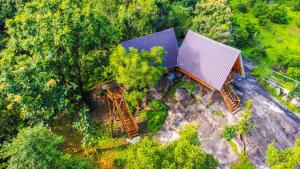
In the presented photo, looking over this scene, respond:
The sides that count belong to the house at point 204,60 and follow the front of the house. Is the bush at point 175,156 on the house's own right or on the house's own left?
on the house's own right

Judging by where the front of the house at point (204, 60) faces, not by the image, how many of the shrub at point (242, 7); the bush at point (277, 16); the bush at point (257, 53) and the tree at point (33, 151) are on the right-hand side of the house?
1

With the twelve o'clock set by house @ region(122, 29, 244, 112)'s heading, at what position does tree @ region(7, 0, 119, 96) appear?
The tree is roughly at 4 o'clock from the house.

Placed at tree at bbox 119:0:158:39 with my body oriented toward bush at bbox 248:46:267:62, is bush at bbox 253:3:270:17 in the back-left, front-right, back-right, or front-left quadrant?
front-left

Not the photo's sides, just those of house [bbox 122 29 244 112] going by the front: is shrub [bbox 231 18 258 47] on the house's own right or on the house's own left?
on the house's own left

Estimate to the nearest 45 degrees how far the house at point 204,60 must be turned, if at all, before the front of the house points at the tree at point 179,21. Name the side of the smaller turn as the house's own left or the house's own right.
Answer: approximately 135° to the house's own left

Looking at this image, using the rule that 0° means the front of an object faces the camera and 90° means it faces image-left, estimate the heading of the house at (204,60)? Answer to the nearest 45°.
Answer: approximately 315°

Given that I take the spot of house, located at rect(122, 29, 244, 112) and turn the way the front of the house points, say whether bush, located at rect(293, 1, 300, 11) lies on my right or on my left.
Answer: on my left

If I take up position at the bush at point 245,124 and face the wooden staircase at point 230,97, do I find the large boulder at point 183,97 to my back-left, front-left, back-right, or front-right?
front-left

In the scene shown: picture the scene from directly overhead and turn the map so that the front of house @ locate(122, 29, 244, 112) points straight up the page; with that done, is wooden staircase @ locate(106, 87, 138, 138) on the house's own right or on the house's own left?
on the house's own right

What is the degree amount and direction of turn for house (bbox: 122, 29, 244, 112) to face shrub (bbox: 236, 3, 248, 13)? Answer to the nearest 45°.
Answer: approximately 135° to its left

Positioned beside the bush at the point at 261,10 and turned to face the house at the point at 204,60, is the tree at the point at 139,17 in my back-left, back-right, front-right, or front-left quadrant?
front-right

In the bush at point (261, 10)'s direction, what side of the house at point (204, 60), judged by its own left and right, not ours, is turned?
left

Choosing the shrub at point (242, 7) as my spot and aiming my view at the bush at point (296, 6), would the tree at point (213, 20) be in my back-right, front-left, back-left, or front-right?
back-right

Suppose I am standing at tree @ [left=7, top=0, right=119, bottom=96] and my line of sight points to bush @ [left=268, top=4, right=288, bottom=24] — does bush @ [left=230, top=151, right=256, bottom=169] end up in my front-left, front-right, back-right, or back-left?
front-right
